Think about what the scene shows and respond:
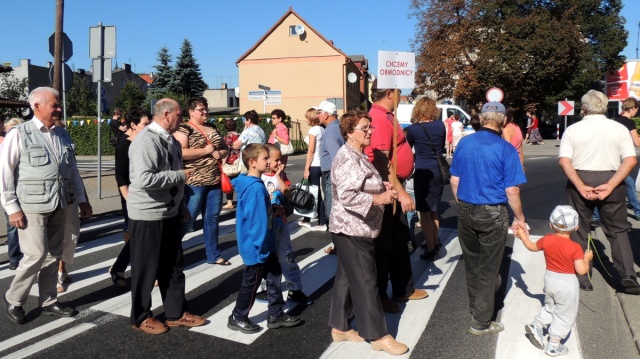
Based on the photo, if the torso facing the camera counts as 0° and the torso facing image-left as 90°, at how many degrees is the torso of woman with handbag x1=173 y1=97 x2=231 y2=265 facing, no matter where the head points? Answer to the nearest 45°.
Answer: approximately 315°

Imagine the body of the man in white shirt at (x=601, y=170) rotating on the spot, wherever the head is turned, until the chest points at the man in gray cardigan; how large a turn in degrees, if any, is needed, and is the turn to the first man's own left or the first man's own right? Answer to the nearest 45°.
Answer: approximately 135° to the first man's own left

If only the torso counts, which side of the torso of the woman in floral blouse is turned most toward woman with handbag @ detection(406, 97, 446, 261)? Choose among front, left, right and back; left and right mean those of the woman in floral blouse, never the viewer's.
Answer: left

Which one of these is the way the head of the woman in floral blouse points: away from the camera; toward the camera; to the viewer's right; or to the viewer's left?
to the viewer's right

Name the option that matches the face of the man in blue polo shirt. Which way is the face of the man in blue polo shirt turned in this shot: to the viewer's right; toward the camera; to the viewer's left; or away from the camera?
away from the camera

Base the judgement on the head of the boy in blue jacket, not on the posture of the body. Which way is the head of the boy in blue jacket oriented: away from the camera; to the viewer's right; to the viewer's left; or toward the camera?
to the viewer's right

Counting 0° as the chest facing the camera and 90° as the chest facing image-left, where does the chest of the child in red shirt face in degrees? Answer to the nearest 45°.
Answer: approximately 225°

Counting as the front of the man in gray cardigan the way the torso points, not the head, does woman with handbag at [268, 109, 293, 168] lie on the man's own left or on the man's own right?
on the man's own left

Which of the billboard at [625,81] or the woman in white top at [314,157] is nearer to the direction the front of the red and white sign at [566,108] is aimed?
the woman in white top

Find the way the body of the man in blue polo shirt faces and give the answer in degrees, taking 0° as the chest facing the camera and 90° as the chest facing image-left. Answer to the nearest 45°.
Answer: approximately 180°
